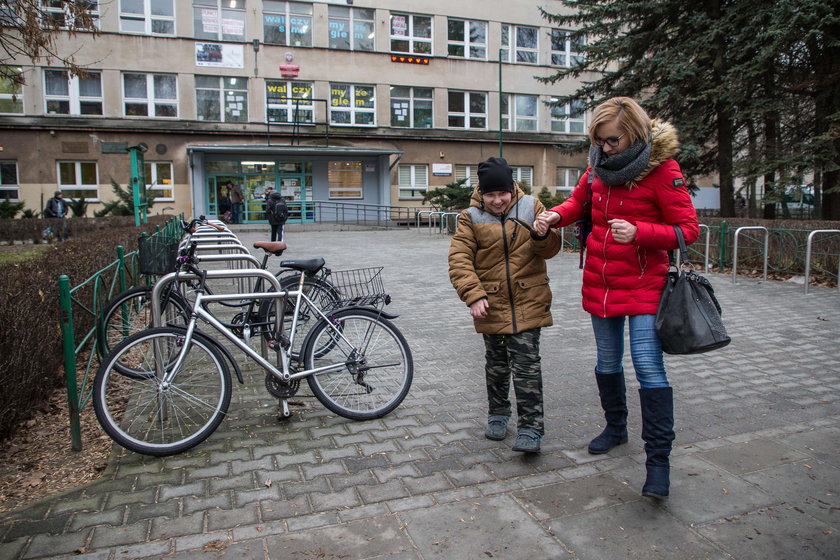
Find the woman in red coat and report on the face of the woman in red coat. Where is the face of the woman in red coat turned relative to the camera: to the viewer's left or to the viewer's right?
to the viewer's left

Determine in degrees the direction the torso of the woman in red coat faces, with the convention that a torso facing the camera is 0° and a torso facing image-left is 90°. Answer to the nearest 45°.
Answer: approximately 45°

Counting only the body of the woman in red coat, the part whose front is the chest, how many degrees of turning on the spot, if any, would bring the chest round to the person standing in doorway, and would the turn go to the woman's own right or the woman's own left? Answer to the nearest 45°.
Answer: approximately 90° to the woman's own right

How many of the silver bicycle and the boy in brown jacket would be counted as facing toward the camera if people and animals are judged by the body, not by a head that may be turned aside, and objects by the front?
1

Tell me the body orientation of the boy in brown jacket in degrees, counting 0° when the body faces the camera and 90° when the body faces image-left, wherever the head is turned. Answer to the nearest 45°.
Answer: approximately 0°
